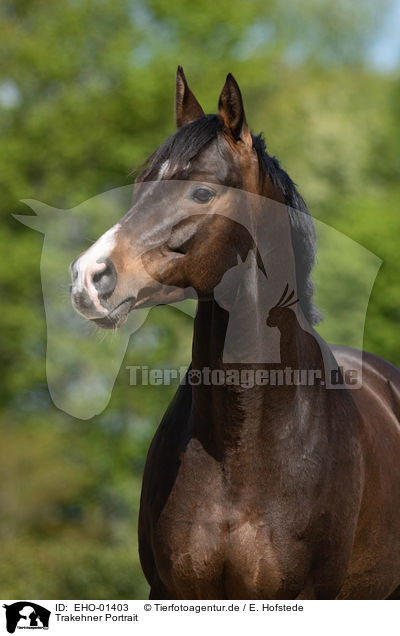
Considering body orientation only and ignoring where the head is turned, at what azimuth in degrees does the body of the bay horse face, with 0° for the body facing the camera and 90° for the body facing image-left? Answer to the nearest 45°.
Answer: approximately 45°
